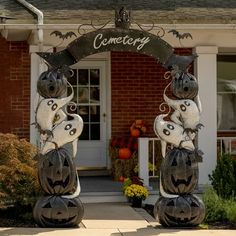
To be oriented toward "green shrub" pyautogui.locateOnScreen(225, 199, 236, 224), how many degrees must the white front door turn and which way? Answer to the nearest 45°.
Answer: approximately 45° to its left

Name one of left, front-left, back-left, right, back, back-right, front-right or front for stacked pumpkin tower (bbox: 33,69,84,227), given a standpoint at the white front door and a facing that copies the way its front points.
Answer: front

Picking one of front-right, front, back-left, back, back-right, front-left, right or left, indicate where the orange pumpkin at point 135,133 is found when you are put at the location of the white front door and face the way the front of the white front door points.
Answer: front-left

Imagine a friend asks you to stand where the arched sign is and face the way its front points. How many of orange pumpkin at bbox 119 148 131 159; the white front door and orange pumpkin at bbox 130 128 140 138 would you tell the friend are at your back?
3

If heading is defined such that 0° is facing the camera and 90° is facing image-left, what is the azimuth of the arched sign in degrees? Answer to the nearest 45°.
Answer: approximately 0°

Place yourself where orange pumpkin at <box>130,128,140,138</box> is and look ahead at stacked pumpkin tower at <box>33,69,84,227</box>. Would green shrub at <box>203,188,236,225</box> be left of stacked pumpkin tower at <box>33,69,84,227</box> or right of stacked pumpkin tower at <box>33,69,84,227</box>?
left

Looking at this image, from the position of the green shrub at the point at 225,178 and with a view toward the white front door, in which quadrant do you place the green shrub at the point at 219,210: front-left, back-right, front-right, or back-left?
back-left

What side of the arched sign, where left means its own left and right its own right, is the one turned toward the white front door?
back

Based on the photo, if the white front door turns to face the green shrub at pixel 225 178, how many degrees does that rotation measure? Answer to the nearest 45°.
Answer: approximately 45° to its left
